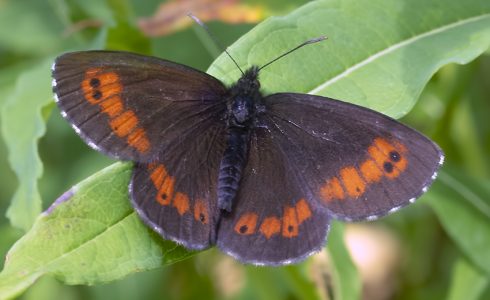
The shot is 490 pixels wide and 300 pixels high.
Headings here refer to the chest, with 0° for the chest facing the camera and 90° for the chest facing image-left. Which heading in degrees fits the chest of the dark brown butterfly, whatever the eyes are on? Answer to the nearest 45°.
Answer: approximately 180°
